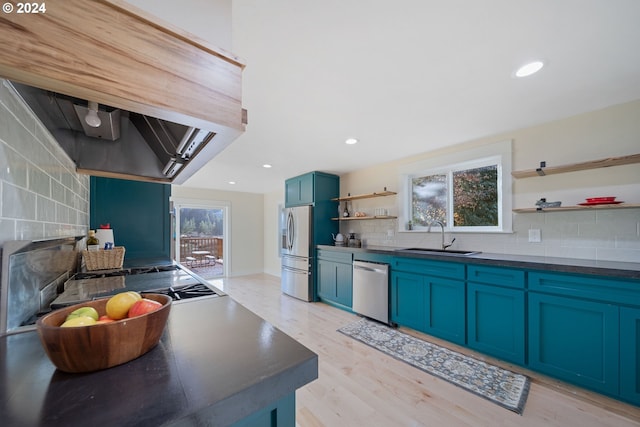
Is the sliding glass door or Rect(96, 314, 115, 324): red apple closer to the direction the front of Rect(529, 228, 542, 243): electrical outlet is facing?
the red apple

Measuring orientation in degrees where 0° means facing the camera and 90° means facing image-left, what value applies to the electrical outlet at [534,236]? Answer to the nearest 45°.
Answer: approximately 0°

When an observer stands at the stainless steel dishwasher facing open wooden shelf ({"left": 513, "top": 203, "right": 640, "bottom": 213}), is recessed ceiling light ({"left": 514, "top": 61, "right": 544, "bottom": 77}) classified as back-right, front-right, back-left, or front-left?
front-right

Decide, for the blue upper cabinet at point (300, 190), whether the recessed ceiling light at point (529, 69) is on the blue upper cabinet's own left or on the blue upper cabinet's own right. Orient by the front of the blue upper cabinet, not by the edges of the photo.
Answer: on the blue upper cabinet's own left

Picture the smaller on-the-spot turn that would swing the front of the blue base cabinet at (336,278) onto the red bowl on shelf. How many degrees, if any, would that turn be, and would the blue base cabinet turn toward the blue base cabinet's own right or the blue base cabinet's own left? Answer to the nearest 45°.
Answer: approximately 90° to the blue base cabinet's own left

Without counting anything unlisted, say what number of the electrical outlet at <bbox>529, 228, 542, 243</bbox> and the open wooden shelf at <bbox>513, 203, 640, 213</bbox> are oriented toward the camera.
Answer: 2

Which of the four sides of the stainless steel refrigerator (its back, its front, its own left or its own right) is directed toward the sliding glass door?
right

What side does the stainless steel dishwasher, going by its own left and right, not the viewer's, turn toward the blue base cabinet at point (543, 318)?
left

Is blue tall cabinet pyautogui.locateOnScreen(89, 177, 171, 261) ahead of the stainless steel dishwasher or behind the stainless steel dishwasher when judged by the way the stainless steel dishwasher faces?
ahead

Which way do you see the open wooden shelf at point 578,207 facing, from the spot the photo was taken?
facing the viewer

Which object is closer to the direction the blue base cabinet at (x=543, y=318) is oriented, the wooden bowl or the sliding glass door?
the wooden bowl

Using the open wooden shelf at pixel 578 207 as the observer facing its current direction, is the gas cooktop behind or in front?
in front

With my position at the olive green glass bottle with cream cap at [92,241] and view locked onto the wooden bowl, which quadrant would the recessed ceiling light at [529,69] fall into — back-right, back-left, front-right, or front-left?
front-left

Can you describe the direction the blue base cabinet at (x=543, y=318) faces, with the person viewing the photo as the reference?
facing the viewer and to the left of the viewer

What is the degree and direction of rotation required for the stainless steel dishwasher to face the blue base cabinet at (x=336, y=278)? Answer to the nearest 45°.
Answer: approximately 90° to its right

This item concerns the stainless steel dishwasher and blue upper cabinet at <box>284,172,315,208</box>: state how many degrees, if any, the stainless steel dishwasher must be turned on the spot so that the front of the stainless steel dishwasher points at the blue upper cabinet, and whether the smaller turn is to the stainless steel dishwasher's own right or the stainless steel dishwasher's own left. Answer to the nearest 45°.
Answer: approximately 90° to the stainless steel dishwasher's own right

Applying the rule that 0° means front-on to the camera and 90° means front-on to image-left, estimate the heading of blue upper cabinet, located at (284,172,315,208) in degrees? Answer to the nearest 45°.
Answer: approximately 45°
